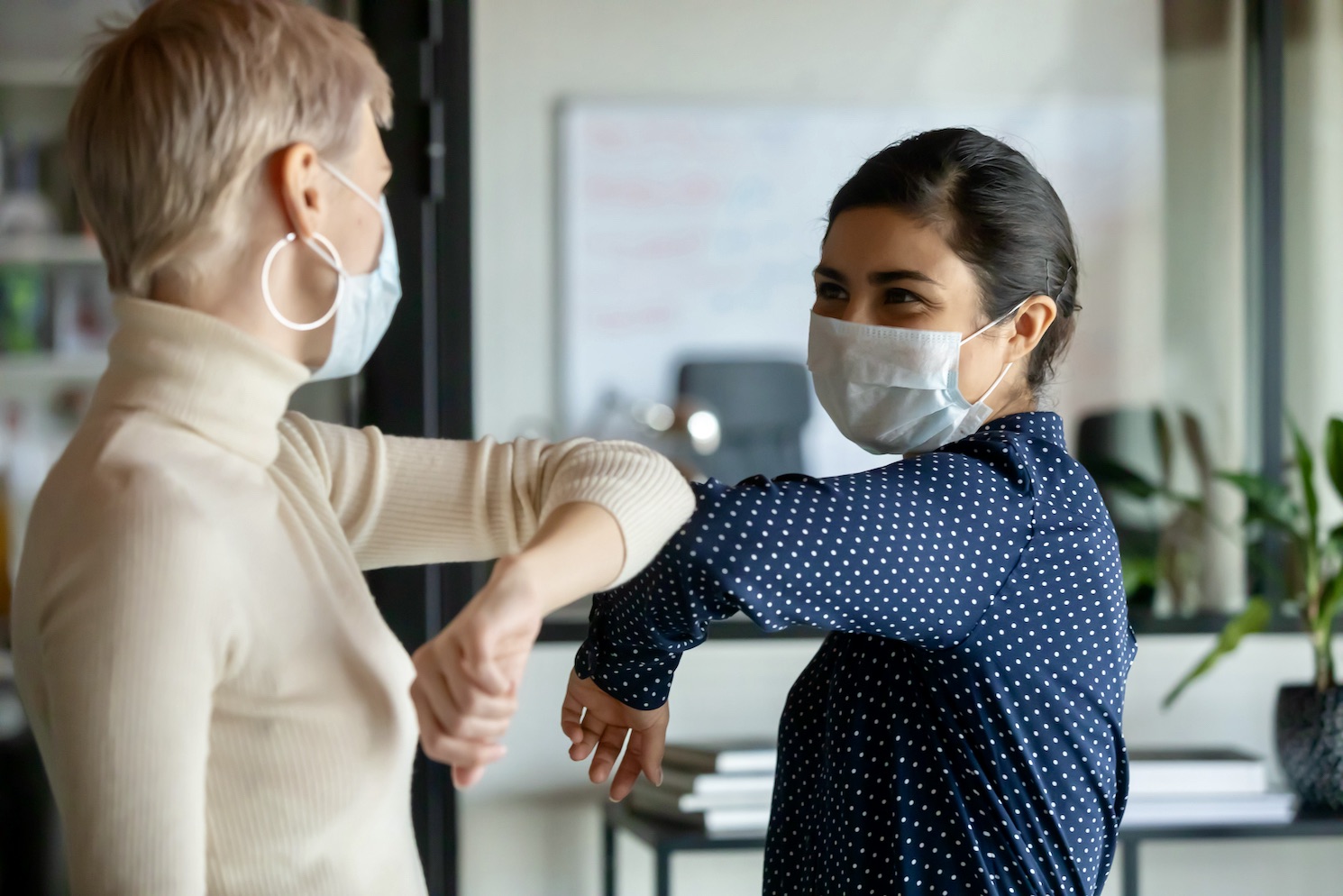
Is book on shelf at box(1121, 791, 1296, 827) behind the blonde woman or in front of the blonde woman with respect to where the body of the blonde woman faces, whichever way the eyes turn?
in front

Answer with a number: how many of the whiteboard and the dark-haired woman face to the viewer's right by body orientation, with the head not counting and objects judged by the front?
0

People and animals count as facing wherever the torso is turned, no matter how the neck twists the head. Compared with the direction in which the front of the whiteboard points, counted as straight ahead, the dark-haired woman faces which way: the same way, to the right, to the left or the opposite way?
to the right

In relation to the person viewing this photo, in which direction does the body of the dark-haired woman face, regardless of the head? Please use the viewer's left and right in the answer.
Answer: facing to the left of the viewer

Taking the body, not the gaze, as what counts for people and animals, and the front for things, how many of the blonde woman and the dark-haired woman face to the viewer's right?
1

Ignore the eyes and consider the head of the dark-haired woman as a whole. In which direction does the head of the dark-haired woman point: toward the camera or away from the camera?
toward the camera

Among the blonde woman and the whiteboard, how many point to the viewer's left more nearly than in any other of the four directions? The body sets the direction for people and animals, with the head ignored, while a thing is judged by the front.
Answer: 0

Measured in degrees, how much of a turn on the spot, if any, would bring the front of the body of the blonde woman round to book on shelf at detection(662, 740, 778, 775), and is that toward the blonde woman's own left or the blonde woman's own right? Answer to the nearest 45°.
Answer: approximately 45° to the blonde woman's own left

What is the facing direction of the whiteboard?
toward the camera

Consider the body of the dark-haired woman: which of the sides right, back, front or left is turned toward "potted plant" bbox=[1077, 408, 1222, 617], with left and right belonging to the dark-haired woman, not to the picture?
right

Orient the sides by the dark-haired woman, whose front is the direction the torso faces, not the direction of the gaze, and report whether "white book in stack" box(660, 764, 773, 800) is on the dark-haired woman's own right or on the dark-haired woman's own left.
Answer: on the dark-haired woman's own right

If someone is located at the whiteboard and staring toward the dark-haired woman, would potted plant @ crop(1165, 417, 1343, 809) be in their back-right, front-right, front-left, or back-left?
front-left

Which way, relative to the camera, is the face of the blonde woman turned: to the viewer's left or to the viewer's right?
to the viewer's right

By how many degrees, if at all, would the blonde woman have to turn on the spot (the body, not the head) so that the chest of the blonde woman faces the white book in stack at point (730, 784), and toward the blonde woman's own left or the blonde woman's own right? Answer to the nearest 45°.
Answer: approximately 45° to the blonde woman's own left

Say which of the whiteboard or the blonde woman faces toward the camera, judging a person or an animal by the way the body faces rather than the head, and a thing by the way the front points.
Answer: the whiteboard

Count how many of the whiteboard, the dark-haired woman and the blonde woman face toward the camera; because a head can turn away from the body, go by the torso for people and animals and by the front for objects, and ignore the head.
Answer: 1

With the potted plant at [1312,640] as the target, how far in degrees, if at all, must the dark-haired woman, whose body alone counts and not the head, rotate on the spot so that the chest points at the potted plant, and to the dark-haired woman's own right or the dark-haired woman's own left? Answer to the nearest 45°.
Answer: approximately 135° to the dark-haired woman's own right

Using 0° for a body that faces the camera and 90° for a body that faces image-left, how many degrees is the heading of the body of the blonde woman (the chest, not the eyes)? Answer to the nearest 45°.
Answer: approximately 270°

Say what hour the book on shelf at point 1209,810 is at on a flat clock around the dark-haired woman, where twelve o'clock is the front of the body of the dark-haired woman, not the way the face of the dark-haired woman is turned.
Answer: The book on shelf is roughly at 4 o'clock from the dark-haired woman.
